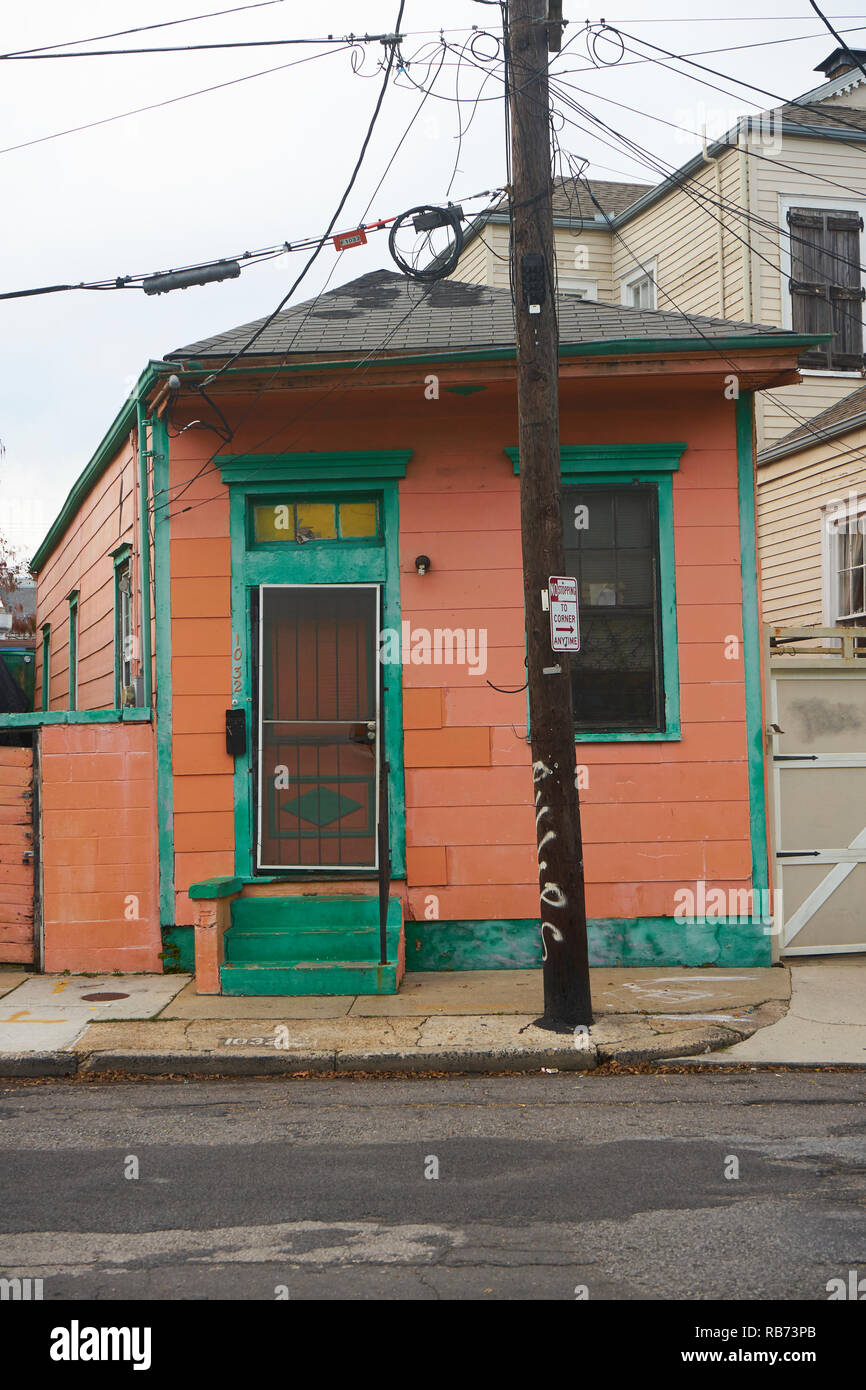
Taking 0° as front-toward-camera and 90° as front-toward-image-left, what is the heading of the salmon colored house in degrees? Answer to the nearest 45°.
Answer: approximately 0°

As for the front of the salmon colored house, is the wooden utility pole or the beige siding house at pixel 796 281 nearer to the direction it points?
the wooden utility pole

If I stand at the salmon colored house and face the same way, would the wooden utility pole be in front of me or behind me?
in front

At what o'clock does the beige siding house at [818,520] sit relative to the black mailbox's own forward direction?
The beige siding house is roughly at 8 o'clock from the black mailbox.

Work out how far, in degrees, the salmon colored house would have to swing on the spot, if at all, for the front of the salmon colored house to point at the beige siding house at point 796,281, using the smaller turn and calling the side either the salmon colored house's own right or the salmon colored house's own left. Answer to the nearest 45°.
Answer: approximately 135° to the salmon colored house's own left

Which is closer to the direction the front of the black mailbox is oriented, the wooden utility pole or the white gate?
the wooden utility pole

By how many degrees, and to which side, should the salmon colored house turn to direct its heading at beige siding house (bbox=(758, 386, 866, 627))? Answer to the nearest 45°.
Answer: approximately 135° to its left

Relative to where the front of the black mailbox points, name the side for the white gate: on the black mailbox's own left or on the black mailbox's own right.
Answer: on the black mailbox's own left

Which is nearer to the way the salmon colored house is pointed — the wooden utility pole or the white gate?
the wooden utility pole

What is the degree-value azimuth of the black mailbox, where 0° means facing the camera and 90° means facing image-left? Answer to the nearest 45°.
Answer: approximately 0°

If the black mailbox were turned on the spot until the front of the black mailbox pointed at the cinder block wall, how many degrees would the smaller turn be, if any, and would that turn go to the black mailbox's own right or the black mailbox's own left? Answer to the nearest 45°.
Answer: approximately 90° to the black mailbox's own right

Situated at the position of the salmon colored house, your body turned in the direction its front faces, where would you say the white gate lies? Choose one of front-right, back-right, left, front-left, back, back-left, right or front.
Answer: left
